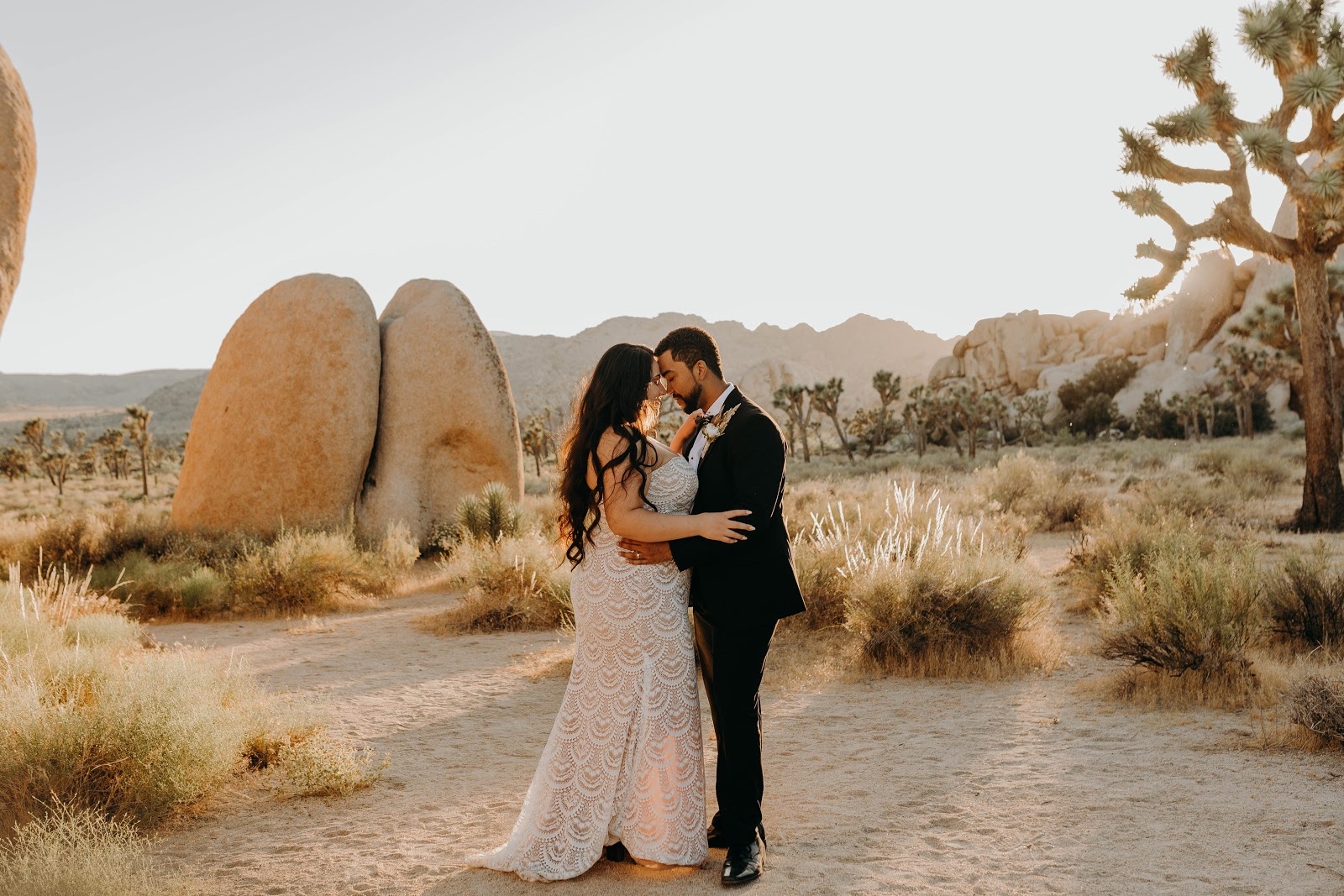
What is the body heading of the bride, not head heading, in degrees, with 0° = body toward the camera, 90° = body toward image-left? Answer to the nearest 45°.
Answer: approximately 270°

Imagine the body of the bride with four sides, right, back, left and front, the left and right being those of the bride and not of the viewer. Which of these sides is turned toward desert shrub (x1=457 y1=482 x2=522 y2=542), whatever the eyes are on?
left

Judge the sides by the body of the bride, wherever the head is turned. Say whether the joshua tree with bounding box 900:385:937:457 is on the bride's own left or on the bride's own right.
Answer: on the bride's own left

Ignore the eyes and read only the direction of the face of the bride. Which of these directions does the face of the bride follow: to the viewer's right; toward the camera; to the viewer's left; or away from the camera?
to the viewer's right

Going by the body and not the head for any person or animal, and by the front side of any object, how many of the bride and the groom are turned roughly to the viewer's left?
1

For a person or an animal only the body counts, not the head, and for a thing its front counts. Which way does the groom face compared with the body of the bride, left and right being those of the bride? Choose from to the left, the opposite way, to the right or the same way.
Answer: the opposite way

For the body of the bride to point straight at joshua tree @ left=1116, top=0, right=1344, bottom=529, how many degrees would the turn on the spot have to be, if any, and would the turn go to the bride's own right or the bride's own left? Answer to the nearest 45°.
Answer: approximately 45° to the bride's own left

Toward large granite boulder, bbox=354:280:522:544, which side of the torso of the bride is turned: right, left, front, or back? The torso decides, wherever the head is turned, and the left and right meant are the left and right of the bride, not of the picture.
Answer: left

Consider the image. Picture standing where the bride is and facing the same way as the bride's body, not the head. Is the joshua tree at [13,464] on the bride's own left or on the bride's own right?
on the bride's own left

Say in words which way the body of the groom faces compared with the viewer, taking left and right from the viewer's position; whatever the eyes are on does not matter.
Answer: facing to the left of the viewer
